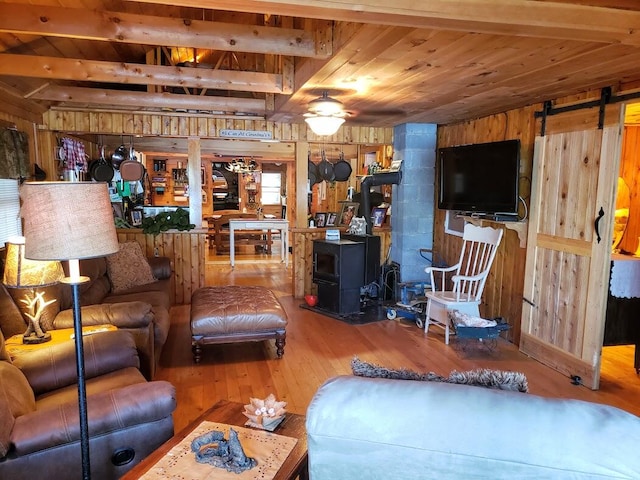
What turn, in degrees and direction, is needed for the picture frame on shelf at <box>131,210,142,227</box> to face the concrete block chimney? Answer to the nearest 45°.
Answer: approximately 45° to its left

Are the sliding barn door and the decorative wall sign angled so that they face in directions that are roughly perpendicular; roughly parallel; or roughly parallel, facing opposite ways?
roughly perpendicular

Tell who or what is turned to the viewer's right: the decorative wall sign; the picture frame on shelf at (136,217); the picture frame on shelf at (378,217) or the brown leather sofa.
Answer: the brown leather sofa

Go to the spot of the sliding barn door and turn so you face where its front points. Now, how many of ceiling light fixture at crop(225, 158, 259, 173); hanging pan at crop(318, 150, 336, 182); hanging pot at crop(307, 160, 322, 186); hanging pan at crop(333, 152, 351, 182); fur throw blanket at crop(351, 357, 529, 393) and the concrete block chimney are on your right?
5

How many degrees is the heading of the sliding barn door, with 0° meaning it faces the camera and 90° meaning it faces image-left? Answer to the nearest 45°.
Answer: approximately 45°

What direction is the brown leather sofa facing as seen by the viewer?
to the viewer's right

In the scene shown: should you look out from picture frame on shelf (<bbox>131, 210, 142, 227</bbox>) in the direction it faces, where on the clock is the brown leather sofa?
The brown leather sofa is roughly at 12 o'clock from the picture frame on shelf.

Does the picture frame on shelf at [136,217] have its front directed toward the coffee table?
yes

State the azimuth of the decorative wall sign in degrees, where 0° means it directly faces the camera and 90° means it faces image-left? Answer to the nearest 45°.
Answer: approximately 0°

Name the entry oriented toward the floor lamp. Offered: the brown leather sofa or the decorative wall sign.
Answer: the decorative wall sign

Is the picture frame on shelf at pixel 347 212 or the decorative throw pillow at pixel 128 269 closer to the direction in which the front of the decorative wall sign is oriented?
the decorative throw pillow
